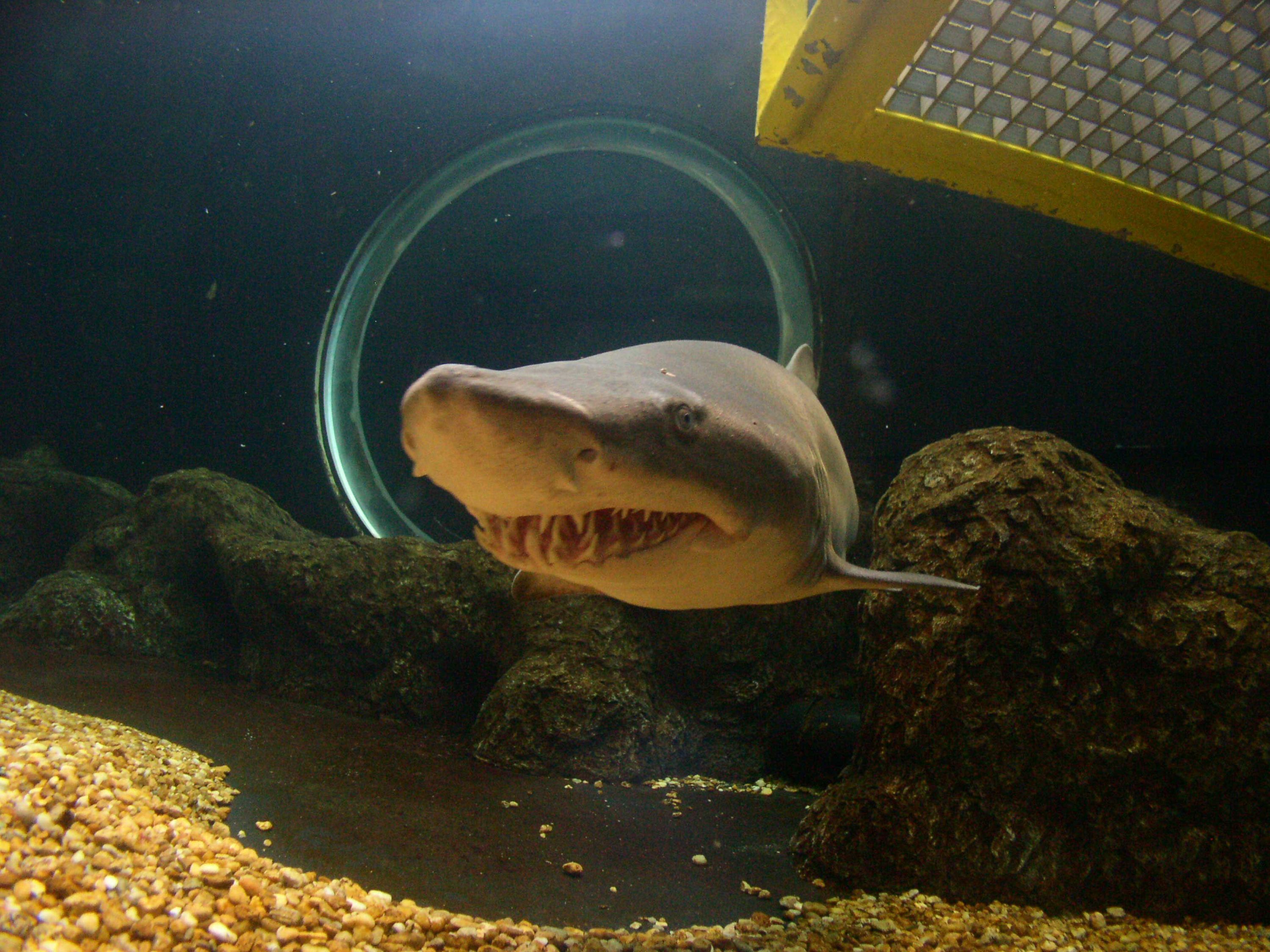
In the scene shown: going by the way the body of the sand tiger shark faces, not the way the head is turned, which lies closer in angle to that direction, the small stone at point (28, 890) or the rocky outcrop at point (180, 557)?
the small stone

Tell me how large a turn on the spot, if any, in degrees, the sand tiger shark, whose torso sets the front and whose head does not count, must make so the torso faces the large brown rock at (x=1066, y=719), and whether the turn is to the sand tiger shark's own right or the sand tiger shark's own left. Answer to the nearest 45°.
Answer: approximately 180°

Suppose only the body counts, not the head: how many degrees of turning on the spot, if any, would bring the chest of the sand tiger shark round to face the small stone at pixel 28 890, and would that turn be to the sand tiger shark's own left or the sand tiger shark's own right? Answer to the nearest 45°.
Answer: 0° — it already faces it

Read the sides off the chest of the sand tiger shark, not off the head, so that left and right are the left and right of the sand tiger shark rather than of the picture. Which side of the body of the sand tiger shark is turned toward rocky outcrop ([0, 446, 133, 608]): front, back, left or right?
right

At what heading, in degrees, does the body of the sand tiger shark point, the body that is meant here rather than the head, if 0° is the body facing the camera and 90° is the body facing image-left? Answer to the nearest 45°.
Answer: approximately 45°

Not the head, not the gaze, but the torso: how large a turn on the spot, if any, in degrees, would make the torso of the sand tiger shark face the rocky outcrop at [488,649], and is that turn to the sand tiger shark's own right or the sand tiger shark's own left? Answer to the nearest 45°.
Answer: approximately 135° to the sand tiger shark's own right

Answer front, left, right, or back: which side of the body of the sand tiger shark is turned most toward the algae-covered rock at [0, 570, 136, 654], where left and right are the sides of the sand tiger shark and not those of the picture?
right

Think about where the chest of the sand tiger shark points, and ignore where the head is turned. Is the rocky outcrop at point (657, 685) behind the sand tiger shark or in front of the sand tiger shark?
behind
